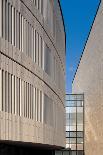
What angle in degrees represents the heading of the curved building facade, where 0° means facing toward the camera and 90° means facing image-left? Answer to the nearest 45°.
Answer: approximately 315°
